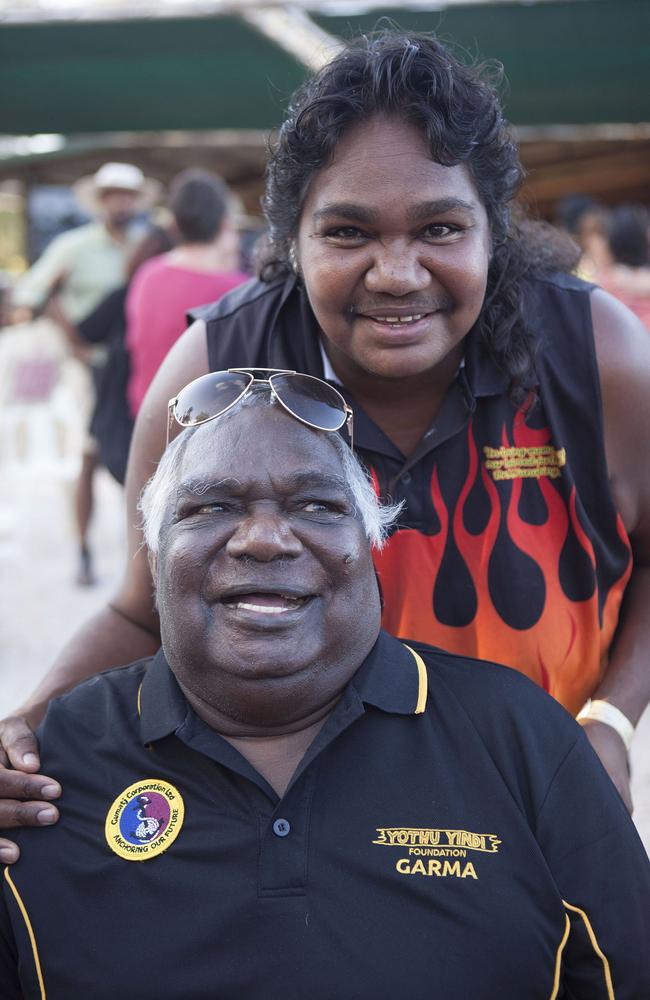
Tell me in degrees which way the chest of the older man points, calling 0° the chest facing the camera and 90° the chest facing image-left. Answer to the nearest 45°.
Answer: approximately 0°

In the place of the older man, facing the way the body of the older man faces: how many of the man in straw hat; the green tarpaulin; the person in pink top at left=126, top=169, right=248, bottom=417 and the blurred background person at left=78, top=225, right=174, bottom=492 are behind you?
4

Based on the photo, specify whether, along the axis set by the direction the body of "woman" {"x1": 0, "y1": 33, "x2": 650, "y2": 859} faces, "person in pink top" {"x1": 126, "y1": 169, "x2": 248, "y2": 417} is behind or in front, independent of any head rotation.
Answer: behind

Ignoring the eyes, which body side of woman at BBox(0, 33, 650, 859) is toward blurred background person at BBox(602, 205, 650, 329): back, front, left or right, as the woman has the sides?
back

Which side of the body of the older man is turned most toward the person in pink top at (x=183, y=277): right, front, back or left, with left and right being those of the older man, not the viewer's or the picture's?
back

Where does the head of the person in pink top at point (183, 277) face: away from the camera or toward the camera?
away from the camera

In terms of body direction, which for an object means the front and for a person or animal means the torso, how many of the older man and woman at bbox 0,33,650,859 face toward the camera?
2
